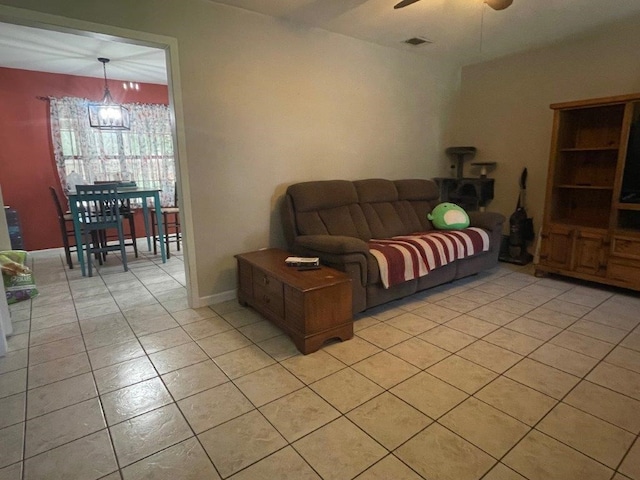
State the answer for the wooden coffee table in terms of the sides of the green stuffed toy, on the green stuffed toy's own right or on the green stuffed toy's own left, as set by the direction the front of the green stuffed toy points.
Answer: on the green stuffed toy's own right

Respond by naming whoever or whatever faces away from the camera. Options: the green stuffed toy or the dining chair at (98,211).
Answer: the dining chair

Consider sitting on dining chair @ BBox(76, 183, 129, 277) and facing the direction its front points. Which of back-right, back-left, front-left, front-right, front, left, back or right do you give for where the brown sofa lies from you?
back-right

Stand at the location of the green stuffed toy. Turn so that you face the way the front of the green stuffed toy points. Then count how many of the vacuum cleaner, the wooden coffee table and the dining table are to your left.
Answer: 1

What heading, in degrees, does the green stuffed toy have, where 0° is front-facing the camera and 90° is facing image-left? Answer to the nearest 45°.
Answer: approximately 315°

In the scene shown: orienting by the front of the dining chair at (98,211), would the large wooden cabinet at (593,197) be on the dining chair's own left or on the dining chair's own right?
on the dining chair's own right

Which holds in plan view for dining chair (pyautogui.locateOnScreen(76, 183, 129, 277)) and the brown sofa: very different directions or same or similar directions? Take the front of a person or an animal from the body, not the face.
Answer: very different directions

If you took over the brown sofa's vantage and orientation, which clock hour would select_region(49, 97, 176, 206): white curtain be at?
The white curtain is roughly at 5 o'clock from the brown sofa.

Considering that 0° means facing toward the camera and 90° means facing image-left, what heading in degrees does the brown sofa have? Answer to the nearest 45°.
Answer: approximately 315°

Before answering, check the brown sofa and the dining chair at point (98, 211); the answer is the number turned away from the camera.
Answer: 1

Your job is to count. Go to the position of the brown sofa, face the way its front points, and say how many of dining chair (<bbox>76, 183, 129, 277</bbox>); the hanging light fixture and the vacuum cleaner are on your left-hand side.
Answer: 1

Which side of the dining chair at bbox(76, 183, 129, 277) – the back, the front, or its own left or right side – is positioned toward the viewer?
back

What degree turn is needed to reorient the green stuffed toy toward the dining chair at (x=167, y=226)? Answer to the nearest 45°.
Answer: approximately 135° to its right

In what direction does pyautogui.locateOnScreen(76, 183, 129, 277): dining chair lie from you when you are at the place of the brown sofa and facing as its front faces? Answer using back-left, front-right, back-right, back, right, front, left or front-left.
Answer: back-right

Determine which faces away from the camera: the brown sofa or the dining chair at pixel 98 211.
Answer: the dining chair

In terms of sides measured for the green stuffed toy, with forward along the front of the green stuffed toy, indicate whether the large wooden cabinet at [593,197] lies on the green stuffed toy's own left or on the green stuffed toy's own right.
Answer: on the green stuffed toy's own left
